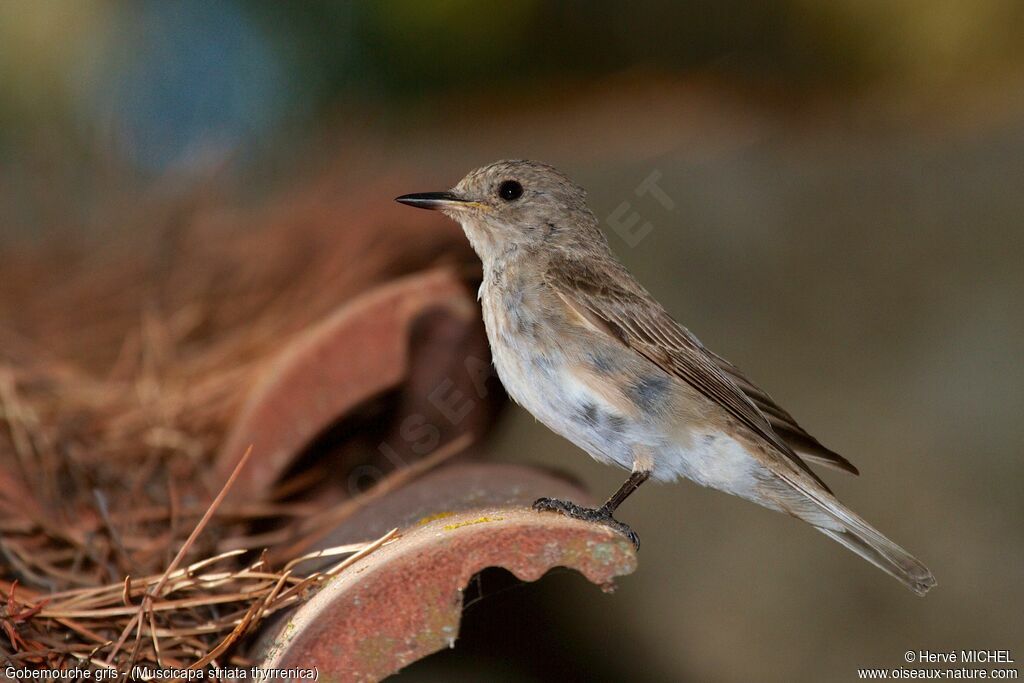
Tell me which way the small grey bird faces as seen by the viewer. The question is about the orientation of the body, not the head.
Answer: to the viewer's left
